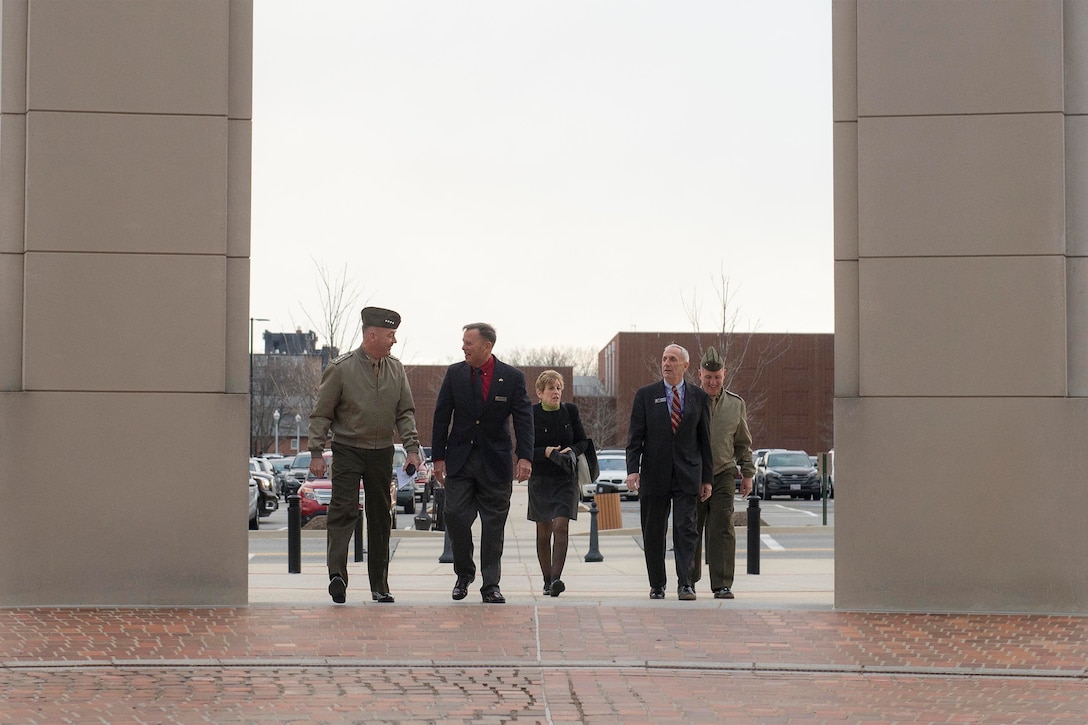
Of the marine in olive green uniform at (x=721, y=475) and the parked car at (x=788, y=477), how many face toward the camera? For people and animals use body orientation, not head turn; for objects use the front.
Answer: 2

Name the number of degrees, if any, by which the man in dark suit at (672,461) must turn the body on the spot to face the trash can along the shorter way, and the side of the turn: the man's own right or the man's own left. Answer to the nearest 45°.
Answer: approximately 180°

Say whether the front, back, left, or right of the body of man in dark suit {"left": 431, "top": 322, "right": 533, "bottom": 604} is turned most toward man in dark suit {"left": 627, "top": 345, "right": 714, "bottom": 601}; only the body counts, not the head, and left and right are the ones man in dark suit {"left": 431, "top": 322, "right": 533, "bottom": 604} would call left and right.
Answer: left

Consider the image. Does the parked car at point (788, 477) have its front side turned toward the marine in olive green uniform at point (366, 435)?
yes

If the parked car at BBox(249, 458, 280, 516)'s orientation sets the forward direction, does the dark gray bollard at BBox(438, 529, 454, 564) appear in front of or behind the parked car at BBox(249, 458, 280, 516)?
in front

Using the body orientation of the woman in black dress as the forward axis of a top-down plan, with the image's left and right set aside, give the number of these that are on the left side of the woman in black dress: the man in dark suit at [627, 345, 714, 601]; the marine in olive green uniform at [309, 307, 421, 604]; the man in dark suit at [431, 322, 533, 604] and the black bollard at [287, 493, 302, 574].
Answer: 1

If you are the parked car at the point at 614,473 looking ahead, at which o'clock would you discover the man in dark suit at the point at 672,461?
The man in dark suit is roughly at 12 o'clock from the parked car.

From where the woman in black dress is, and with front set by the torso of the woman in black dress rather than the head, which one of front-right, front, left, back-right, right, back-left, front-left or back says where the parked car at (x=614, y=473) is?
back

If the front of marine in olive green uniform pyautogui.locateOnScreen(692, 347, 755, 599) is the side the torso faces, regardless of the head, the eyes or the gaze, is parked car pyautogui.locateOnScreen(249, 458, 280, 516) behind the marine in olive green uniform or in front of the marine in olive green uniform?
behind

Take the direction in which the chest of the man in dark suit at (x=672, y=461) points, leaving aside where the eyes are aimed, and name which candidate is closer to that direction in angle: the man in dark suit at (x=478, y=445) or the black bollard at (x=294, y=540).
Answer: the man in dark suit

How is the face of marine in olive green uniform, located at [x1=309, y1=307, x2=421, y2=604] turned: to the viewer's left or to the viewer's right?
to the viewer's right

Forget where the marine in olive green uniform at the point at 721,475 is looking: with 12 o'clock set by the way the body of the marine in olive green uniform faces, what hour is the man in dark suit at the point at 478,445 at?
The man in dark suit is roughly at 2 o'clock from the marine in olive green uniform.

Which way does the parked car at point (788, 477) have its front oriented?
toward the camera

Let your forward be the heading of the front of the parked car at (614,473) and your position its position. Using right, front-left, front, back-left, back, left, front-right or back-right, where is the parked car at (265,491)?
front-right
